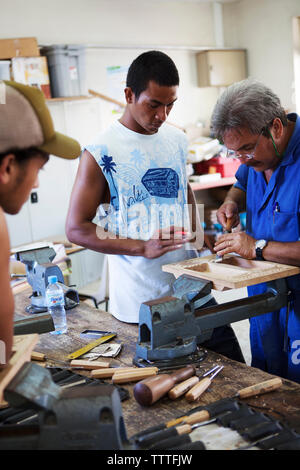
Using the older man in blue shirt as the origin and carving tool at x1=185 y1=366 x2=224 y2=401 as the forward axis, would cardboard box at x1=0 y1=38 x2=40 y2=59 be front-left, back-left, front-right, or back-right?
back-right

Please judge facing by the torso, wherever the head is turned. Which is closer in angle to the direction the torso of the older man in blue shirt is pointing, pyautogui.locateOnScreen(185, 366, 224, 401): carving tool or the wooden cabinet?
the carving tool

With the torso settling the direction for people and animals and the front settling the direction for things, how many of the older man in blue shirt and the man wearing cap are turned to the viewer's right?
1

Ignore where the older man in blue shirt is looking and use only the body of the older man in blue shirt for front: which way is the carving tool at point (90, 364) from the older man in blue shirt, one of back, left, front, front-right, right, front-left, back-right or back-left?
front

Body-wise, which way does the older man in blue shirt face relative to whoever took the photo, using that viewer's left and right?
facing the viewer and to the left of the viewer

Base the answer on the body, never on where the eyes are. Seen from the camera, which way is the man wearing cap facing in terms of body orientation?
to the viewer's right

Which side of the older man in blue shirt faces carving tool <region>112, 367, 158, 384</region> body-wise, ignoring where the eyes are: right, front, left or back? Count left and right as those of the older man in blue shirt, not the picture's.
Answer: front

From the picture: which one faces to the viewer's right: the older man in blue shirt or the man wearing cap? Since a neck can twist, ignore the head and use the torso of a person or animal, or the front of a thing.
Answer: the man wearing cap

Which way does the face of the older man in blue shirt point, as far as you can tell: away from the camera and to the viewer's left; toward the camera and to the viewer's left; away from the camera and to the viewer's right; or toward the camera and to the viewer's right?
toward the camera and to the viewer's left

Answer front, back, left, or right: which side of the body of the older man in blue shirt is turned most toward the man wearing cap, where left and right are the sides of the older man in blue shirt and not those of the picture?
front

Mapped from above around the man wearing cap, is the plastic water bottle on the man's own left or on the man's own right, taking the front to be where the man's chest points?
on the man's own left

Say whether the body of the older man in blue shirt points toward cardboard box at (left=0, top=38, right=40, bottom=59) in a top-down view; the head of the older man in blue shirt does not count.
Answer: no

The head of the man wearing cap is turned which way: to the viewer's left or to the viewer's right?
to the viewer's right
